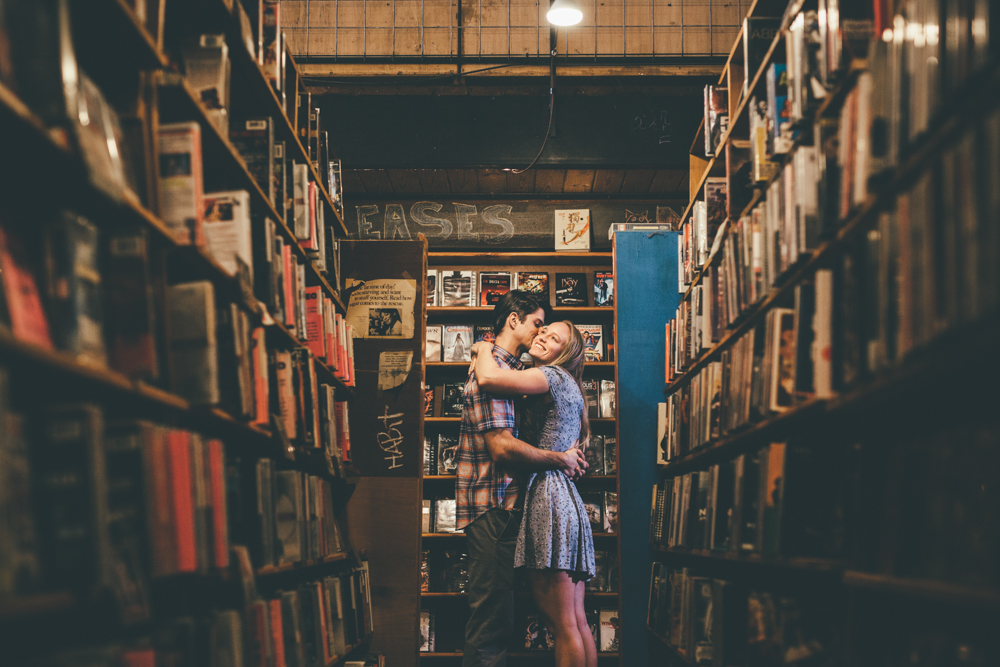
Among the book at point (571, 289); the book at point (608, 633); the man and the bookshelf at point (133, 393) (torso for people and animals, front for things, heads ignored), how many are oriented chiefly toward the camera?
2

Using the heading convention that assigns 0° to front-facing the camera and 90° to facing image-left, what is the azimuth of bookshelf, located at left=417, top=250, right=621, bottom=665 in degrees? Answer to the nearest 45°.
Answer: approximately 0°

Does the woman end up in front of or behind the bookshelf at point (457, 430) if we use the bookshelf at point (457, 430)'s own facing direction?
in front

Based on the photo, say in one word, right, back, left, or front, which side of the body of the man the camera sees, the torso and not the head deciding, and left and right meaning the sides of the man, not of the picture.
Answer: right

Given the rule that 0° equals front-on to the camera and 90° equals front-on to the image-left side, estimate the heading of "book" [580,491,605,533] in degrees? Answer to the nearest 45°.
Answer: approximately 0°

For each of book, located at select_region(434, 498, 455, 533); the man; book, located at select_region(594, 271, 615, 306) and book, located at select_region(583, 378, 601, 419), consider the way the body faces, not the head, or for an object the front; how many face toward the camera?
3

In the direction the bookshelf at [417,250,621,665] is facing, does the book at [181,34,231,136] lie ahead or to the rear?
ahead

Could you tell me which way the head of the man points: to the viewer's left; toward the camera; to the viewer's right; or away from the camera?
to the viewer's right
